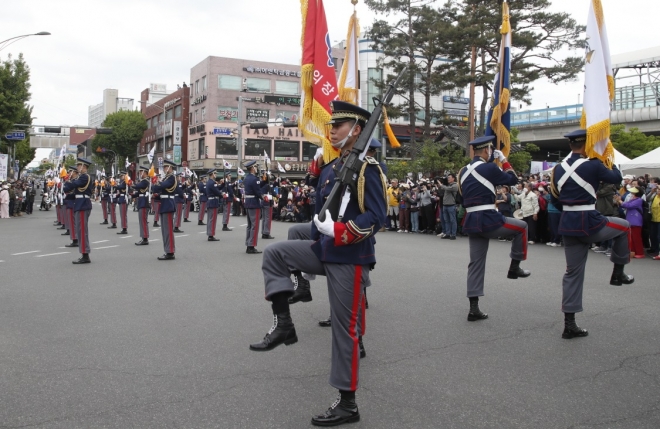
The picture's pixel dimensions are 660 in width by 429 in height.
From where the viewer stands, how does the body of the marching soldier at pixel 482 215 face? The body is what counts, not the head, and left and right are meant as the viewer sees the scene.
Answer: facing away from the viewer and to the right of the viewer

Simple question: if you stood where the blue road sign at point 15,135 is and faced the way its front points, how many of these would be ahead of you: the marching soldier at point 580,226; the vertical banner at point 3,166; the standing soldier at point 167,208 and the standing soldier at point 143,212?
4

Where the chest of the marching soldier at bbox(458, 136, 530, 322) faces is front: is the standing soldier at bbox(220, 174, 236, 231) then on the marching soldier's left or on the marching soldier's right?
on the marching soldier's left

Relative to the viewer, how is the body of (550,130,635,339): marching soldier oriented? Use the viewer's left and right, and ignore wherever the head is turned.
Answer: facing away from the viewer and to the right of the viewer

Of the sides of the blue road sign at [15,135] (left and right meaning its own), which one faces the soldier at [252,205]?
front

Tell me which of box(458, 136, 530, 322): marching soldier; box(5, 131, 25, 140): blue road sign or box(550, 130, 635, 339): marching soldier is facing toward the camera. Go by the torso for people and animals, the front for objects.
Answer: the blue road sign

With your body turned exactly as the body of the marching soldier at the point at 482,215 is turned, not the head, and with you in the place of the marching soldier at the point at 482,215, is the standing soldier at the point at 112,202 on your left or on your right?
on your left

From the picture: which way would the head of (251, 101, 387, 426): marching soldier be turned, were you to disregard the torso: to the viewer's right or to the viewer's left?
to the viewer's left

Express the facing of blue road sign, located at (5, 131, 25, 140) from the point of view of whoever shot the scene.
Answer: facing the viewer

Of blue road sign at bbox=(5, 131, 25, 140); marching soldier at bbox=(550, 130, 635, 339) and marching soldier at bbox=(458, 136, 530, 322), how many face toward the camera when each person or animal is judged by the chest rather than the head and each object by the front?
1

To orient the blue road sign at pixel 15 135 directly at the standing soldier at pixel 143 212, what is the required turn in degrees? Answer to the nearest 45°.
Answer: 0° — it already faces them

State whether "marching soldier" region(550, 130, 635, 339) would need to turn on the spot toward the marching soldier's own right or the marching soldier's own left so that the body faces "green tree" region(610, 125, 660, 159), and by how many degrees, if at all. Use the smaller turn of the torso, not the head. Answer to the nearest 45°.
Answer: approximately 45° to the marching soldier's own left

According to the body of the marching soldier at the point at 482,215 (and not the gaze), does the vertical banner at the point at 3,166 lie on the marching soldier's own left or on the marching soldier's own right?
on the marching soldier's own left

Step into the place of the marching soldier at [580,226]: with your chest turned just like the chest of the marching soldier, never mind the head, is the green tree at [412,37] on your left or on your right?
on your left

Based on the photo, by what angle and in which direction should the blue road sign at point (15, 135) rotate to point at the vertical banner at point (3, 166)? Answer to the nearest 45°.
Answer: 0° — it already faces it
